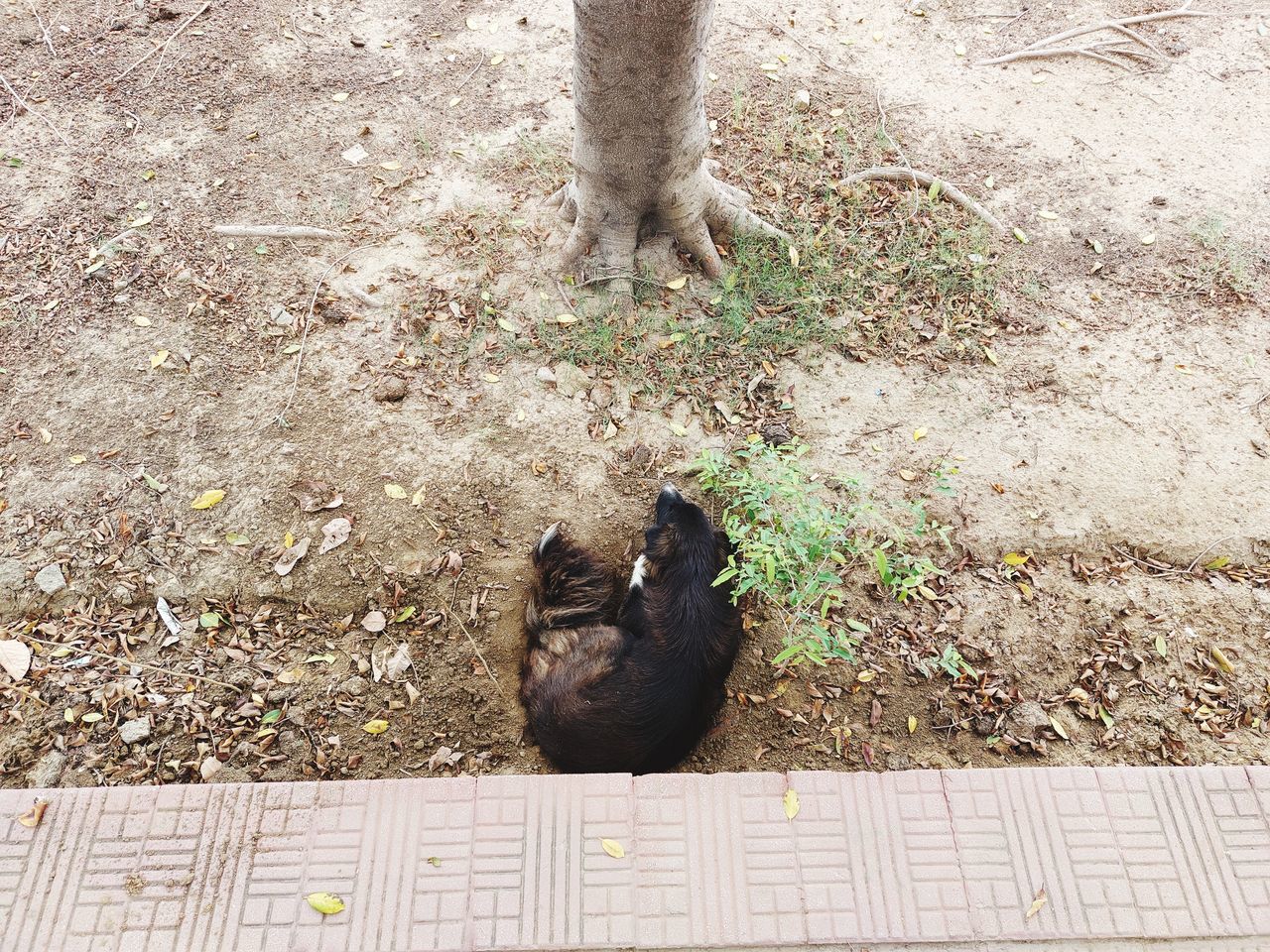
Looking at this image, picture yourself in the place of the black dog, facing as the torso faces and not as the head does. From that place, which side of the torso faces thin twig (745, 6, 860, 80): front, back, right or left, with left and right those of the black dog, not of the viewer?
front

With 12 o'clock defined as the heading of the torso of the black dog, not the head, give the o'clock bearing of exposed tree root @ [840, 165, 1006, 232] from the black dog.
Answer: The exposed tree root is roughly at 1 o'clock from the black dog.

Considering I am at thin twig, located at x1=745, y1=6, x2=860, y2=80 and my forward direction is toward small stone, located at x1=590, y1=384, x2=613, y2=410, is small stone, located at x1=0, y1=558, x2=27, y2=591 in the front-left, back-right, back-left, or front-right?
front-right

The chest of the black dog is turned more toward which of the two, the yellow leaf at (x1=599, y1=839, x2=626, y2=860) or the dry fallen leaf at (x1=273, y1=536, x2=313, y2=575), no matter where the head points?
the dry fallen leaf

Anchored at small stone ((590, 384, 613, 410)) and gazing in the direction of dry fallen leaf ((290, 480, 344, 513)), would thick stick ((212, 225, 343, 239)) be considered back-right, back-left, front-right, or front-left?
front-right

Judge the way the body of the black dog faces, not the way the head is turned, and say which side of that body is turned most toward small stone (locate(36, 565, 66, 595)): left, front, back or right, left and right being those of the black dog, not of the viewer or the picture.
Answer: left

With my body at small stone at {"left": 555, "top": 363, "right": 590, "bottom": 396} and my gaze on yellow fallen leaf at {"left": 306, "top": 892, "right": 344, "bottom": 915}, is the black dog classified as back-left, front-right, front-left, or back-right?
front-left

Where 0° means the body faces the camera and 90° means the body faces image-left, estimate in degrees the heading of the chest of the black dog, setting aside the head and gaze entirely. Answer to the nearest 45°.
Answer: approximately 180°

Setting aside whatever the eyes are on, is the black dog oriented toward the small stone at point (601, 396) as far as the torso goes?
yes

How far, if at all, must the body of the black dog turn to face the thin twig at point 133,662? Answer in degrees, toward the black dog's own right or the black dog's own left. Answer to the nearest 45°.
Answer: approximately 90° to the black dog's own left

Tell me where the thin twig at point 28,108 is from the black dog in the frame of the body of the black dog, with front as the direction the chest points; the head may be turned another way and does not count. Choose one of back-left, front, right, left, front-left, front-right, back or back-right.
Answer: front-left

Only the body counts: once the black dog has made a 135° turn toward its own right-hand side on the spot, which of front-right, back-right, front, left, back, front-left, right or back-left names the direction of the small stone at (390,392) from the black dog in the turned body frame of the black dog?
back

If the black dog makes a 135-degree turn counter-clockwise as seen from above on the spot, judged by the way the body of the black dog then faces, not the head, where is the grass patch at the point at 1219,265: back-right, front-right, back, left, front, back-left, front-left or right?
back

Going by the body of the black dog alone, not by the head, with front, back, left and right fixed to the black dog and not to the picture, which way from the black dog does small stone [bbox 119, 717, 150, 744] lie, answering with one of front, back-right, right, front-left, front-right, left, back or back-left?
left

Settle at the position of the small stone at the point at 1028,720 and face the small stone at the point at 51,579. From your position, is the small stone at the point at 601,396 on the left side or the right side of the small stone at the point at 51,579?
right

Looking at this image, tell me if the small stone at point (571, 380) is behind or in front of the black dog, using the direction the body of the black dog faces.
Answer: in front

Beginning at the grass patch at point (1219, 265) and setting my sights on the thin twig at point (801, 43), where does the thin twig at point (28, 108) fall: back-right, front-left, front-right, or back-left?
front-left
